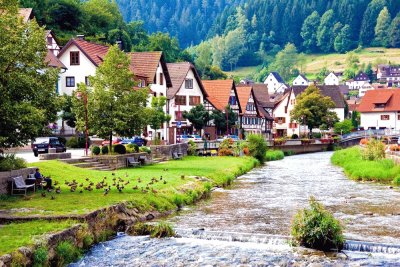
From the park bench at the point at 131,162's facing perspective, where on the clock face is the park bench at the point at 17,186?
the park bench at the point at 17,186 is roughly at 2 o'clock from the park bench at the point at 131,162.

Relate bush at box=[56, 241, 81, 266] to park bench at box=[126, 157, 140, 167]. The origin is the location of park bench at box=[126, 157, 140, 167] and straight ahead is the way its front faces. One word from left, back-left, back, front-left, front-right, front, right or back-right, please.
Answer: front-right

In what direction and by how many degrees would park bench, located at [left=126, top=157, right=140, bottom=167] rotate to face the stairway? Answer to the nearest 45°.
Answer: approximately 90° to its right

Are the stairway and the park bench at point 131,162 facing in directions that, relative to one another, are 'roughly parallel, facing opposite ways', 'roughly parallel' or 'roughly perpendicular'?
roughly parallel

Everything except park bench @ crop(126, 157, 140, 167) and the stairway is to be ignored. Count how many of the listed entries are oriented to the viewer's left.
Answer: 0

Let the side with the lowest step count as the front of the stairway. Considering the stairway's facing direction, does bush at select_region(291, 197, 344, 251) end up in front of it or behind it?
in front

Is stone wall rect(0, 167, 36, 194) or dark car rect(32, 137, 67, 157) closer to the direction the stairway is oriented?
the stone wall

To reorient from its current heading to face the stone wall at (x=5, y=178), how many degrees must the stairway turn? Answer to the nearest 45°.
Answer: approximately 45° to its right

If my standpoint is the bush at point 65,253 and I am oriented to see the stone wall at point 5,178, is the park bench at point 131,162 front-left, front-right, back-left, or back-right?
front-right

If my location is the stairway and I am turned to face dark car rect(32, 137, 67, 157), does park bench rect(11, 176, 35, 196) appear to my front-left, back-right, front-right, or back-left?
back-left

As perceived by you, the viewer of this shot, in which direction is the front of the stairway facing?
facing the viewer and to the right of the viewer
